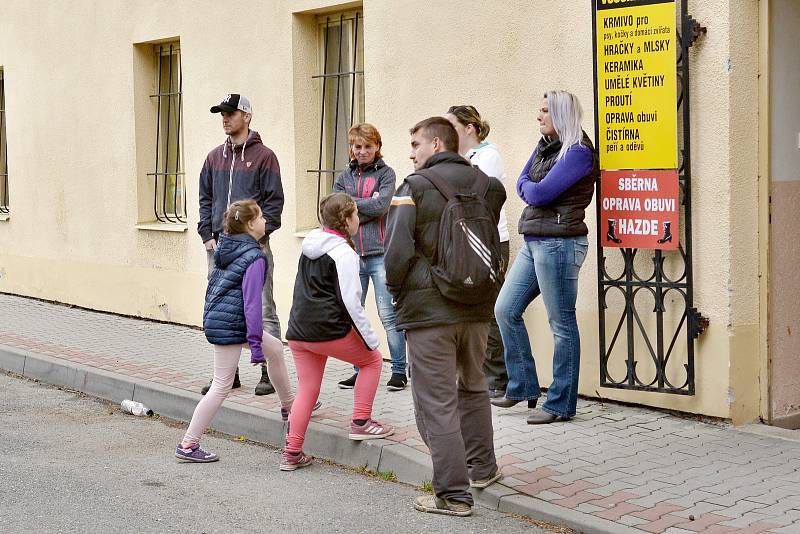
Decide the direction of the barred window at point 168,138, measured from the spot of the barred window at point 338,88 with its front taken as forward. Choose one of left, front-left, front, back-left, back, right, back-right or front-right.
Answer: right

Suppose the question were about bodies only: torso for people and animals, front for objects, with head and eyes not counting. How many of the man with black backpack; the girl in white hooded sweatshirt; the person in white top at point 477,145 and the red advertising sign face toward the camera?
1

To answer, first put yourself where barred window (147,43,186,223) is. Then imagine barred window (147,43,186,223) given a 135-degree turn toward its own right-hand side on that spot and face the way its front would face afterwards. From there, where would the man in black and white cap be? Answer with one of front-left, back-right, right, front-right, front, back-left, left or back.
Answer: back

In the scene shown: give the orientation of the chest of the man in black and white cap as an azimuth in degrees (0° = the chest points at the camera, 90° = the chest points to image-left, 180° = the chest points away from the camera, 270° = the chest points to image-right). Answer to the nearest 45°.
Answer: approximately 45°

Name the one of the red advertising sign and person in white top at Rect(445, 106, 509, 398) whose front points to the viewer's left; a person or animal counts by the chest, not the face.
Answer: the person in white top

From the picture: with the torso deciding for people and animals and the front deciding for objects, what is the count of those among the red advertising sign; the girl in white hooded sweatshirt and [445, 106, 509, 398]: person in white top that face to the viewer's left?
1

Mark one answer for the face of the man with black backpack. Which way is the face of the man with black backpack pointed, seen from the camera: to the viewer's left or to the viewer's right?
to the viewer's left

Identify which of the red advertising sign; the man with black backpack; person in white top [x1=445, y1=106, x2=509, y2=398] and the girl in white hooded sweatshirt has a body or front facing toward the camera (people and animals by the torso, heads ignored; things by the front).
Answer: the red advertising sign

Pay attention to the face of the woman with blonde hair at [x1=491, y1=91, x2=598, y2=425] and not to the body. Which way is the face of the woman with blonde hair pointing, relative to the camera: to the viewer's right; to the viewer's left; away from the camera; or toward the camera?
to the viewer's left

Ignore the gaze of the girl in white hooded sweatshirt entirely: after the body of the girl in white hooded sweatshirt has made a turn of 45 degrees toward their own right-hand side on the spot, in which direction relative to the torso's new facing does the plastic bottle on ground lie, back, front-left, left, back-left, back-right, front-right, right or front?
back-left

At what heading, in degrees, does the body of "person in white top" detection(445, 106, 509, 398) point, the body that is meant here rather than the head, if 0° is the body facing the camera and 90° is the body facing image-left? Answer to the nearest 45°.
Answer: approximately 90°

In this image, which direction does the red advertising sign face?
toward the camera

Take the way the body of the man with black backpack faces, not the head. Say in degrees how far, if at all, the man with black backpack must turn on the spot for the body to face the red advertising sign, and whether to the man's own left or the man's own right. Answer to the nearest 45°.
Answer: approximately 90° to the man's own right
